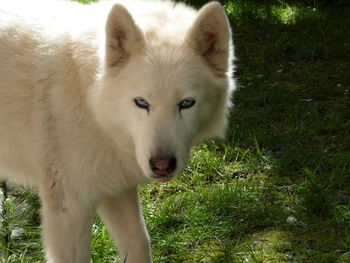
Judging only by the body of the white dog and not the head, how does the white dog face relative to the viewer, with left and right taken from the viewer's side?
facing the viewer and to the right of the viewer
